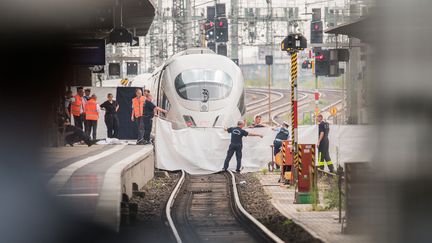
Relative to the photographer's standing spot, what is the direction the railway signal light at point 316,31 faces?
facing the viewer

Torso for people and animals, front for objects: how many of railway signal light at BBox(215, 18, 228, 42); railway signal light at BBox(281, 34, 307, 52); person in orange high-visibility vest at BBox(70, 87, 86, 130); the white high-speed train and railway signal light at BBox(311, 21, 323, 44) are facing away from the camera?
0

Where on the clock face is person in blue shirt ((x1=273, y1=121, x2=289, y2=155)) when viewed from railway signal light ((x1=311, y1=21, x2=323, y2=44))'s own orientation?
The person in blue shirt is roughly at 12 o'clock from the railway signal light.

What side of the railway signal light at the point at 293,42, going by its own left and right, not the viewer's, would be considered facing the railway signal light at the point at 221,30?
back

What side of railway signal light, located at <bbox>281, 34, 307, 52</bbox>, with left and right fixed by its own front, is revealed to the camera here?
front

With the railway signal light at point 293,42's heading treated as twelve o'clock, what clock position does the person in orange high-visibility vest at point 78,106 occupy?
The person in orange high-visibility vest is roughly at 4 o'clock from the railway signal light.

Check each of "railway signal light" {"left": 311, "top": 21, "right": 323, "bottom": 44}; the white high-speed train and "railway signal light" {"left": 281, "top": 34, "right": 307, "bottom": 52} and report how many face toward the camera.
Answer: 3

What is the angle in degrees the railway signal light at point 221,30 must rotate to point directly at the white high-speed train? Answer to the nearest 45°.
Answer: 0° — it already faces it

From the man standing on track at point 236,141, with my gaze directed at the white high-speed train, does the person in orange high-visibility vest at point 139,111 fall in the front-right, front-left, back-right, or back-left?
front-left

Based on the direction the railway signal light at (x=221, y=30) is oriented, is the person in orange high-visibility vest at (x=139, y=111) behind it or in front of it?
in front

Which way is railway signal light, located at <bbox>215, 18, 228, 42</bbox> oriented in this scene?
toward the camera

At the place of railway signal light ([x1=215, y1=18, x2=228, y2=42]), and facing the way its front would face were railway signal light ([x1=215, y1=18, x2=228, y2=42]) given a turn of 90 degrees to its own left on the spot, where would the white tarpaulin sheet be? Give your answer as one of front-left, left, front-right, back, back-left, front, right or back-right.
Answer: right
